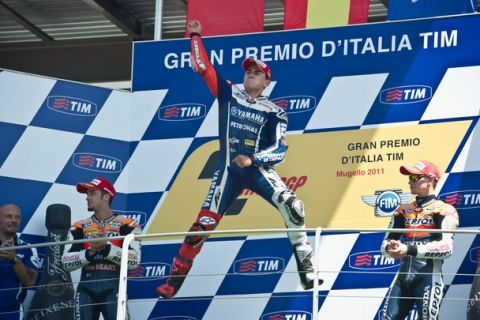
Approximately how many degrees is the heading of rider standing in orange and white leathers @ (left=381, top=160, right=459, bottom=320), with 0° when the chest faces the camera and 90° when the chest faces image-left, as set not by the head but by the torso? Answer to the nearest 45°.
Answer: approximately 45°
